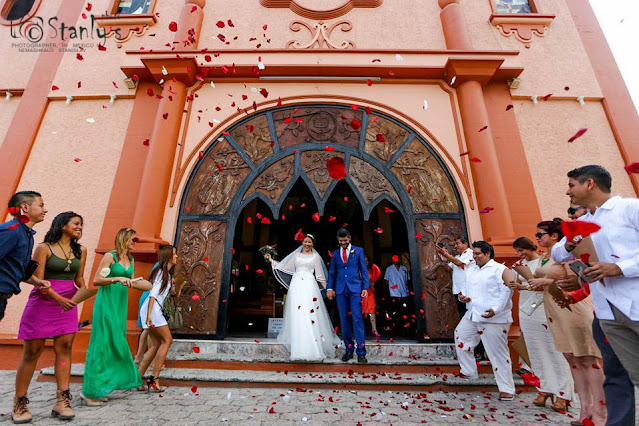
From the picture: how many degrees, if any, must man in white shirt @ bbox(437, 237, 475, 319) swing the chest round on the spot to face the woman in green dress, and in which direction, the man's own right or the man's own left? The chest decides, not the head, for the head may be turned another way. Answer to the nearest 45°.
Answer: approximately 45° to the man's own left

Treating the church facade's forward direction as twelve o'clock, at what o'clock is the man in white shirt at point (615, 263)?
The man in white shirt is roughly at 11 o'clock from the church facade.

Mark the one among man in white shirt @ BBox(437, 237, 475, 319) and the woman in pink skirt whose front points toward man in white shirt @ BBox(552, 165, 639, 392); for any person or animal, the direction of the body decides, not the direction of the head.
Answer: the woman in pink skirt

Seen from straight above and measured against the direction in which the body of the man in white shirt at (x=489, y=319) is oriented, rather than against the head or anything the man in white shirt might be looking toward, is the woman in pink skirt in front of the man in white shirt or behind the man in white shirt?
in front

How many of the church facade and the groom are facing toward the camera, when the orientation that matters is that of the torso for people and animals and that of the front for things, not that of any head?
2

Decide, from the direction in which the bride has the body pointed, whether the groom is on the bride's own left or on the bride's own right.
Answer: on the bride's own left

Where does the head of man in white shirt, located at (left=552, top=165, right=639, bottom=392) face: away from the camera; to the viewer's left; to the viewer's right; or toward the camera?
to the viewer's left

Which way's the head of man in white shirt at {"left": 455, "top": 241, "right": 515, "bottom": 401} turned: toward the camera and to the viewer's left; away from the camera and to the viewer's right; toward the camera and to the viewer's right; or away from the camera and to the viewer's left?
toward the camera and to the viewer's left

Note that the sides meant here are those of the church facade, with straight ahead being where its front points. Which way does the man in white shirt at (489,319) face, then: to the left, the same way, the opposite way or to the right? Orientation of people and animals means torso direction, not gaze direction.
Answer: to the right

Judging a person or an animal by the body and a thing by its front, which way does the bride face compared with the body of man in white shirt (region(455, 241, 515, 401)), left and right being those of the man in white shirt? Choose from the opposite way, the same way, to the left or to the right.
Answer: to the left

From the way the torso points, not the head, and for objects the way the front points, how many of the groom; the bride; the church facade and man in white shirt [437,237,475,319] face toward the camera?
3

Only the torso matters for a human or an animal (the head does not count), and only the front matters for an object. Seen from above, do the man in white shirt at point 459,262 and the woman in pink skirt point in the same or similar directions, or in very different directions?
very different directions
